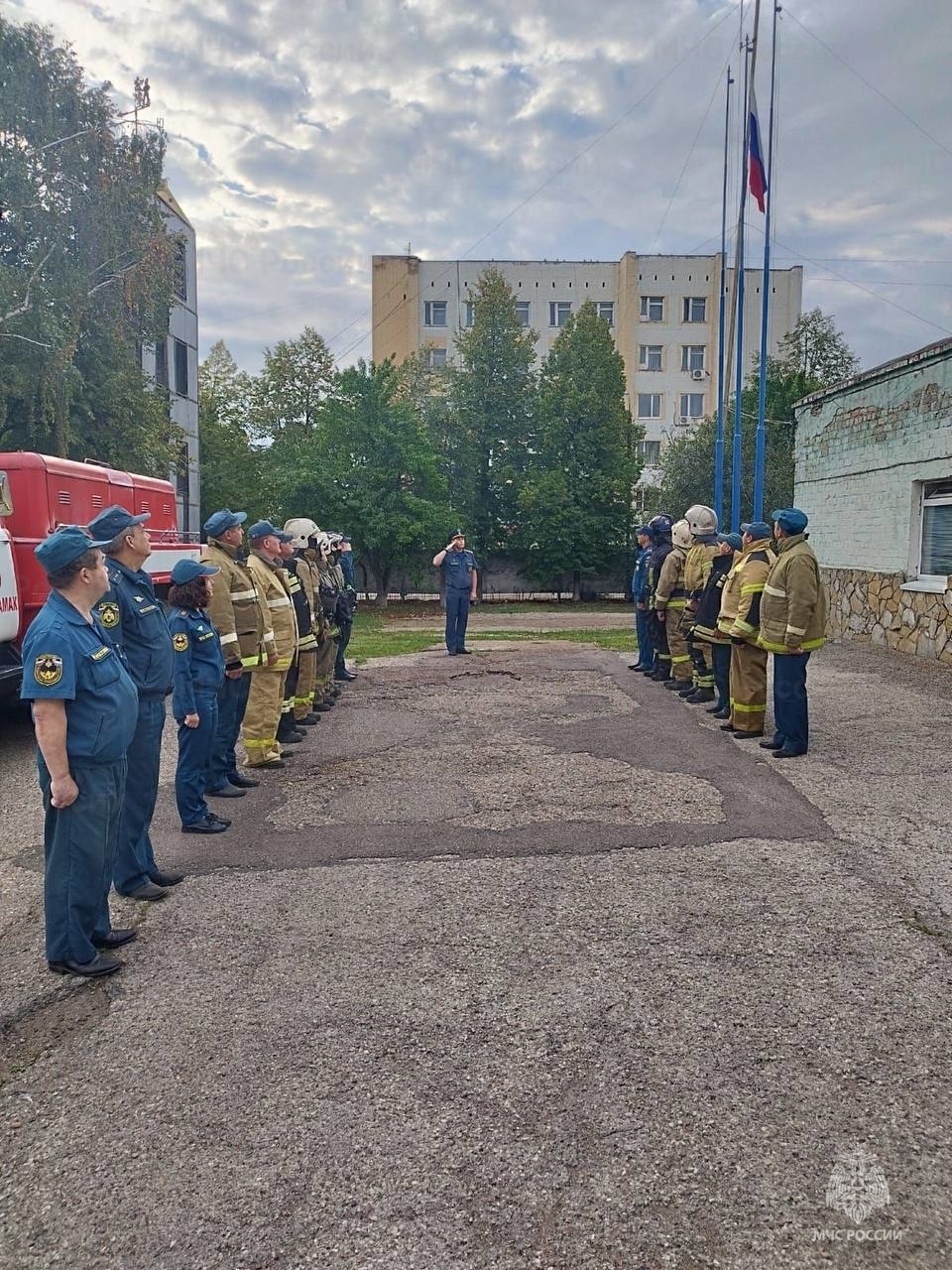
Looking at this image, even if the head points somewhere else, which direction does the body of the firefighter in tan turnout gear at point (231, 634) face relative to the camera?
to the viewer's right

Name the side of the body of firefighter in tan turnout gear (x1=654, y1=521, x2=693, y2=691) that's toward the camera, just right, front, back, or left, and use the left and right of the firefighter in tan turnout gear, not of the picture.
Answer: left

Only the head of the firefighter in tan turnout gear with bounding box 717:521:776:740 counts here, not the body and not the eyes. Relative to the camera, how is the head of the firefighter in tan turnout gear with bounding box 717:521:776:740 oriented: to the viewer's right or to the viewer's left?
to the viewer's left

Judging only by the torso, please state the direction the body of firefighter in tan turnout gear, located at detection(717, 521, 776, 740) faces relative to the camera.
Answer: to the viewer's left

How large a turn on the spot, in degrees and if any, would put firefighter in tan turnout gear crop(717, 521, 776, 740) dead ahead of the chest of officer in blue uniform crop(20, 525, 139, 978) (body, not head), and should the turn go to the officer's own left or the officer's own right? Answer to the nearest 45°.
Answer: approximately 45° to the officer's own left

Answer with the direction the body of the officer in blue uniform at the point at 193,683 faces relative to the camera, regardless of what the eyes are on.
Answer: to the viewer's right

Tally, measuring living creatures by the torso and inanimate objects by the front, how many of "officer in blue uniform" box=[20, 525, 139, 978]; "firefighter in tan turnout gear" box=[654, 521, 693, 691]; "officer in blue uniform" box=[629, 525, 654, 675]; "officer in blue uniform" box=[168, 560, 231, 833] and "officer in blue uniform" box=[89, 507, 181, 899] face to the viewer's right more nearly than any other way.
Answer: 3

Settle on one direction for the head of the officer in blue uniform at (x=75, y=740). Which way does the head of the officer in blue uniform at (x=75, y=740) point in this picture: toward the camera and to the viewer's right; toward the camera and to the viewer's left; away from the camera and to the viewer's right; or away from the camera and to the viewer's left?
away from the camera and to the viewer's right

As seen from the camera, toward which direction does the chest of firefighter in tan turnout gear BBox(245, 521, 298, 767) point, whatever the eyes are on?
to the viewer's right

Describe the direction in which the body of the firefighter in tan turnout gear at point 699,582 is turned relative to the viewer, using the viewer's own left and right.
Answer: facing to the left of the viewer

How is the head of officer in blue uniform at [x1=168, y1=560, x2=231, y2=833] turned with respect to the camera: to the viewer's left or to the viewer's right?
to the viewer's right
